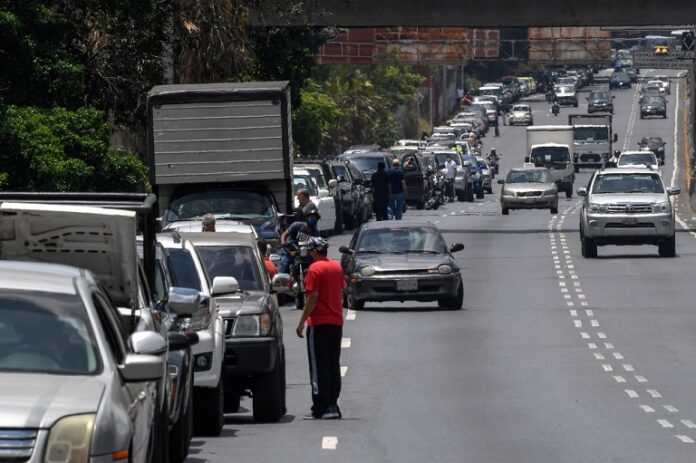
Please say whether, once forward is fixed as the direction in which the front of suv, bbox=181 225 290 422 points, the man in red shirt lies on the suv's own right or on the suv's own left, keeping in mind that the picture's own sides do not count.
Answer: on the suv's own left

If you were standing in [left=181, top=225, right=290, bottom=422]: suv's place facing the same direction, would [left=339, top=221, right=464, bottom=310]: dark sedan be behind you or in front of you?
behind

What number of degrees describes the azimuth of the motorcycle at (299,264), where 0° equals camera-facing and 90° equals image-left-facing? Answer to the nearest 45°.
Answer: approximately 0°

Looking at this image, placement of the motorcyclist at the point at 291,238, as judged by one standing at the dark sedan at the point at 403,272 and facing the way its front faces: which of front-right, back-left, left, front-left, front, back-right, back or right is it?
right

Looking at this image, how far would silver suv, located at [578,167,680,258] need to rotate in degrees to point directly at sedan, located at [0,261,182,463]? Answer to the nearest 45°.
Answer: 0° — it already faces it

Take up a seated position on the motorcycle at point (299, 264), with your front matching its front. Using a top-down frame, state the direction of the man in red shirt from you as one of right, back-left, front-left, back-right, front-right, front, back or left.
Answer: front

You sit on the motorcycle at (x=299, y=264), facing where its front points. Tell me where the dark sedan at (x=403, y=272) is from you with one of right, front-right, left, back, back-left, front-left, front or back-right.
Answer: left

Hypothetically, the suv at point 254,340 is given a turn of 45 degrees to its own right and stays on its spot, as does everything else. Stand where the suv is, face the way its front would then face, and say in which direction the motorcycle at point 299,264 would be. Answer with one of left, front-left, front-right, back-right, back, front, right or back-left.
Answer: back-right

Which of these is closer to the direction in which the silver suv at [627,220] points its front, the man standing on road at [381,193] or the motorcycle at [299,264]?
the motorcycle

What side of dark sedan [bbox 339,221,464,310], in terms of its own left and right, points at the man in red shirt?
front

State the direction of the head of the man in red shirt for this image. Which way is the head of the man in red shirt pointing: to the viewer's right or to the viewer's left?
to the viewer's left

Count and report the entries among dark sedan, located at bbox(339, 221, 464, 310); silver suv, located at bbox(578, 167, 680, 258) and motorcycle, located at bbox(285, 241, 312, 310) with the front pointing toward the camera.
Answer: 3

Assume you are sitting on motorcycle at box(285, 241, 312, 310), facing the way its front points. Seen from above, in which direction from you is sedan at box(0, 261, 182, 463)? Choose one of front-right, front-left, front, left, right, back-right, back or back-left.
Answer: front

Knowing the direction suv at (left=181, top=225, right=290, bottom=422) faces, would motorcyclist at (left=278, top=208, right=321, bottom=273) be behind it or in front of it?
behind
